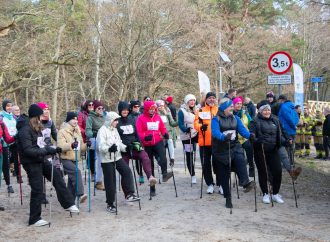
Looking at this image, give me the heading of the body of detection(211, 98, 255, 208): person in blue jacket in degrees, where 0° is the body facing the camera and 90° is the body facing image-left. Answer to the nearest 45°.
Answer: approximately 315°

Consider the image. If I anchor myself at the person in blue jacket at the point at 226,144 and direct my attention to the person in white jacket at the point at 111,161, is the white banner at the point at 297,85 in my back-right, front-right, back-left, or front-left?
back-right

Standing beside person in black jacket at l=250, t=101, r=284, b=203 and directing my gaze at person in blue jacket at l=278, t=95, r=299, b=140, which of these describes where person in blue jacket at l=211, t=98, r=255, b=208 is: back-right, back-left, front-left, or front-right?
back-left

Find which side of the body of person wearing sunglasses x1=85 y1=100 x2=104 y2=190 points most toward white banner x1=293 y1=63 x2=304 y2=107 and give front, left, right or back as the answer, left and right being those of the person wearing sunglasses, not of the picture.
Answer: left

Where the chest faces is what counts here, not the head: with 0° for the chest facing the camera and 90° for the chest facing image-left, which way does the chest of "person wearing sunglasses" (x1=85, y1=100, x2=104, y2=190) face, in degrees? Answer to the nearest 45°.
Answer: approximately 315°

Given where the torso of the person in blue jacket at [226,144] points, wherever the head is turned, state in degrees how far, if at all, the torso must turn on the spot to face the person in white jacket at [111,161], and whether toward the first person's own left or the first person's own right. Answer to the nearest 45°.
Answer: approximately 135° to the first person's own right

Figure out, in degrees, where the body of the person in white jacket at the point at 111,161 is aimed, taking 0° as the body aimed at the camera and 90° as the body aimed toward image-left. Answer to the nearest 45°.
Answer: approximately 315°

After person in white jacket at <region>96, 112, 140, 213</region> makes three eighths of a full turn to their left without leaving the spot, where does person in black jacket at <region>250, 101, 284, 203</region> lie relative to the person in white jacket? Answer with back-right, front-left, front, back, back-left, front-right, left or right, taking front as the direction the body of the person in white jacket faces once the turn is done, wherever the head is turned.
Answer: right
